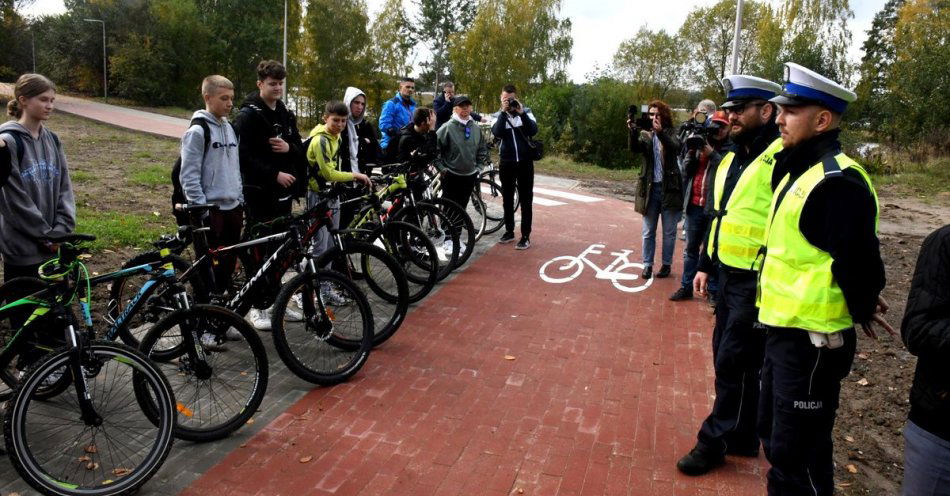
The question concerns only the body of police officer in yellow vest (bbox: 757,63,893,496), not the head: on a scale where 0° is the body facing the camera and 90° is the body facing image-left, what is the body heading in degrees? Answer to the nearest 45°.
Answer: approximately 90°

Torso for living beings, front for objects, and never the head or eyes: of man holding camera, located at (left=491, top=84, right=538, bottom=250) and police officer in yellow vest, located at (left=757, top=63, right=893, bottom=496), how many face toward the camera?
1

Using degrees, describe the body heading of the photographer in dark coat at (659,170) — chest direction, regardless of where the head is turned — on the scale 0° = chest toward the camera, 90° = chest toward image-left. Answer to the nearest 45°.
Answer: approximately 45°

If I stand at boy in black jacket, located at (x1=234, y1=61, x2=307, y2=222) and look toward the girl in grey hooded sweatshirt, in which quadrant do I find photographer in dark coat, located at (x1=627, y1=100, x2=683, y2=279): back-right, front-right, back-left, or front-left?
back-left

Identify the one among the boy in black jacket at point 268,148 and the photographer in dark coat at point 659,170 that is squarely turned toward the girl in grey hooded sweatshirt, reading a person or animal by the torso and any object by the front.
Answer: the photographer in dark coat

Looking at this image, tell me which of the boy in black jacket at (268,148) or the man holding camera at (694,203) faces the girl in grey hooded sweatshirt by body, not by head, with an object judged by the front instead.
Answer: the man holding camera

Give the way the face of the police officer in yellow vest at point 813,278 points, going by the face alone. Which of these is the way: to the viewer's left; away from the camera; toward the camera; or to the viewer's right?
to the viewer's left

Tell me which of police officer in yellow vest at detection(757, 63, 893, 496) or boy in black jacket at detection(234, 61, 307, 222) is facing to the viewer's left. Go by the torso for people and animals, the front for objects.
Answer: the police officer in yellow vest

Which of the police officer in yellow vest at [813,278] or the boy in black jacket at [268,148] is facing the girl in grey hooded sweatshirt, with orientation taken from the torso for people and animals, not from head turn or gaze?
the police officer in yellow vest

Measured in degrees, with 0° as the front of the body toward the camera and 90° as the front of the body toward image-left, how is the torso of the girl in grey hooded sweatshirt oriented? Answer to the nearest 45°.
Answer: approximately 315°

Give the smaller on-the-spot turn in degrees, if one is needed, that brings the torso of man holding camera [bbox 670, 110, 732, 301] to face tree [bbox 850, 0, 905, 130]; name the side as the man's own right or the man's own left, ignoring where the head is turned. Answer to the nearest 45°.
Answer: approximately 135° to the man's own right

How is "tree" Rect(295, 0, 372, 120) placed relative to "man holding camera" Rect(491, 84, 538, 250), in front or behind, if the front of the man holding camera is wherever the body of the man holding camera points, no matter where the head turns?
behind
